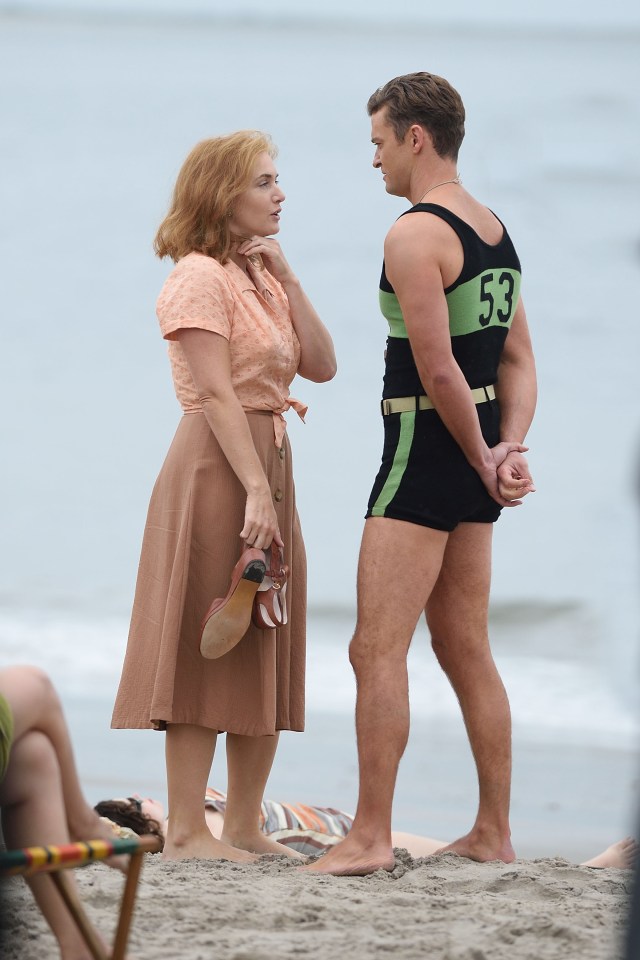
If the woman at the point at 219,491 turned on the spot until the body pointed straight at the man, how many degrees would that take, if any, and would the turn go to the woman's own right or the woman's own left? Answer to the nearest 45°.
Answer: approximately 45° to the woman's own left

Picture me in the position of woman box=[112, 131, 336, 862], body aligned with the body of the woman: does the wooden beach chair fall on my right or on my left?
on my right

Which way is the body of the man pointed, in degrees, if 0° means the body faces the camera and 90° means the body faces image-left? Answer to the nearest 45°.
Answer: approximately 135°

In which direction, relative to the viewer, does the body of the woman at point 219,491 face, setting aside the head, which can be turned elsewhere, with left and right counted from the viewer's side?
facing the viewer and to the right of the viewer

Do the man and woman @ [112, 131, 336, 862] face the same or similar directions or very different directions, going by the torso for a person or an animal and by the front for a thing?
very different directions

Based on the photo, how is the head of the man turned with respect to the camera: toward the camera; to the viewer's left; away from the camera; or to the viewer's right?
to the viewer's left

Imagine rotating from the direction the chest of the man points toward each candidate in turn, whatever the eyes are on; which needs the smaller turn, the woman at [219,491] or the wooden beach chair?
the woman

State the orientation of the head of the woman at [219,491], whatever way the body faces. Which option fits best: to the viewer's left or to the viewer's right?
to the viewer's right
